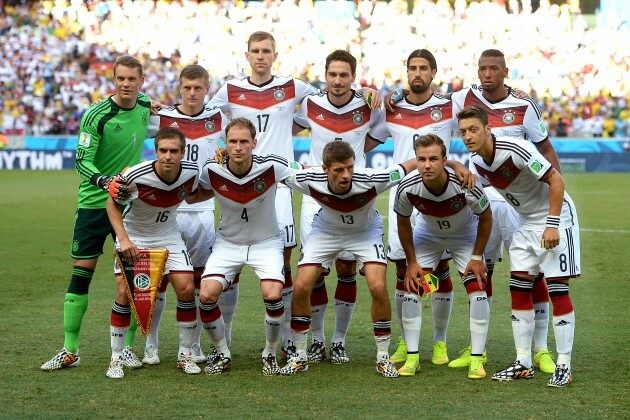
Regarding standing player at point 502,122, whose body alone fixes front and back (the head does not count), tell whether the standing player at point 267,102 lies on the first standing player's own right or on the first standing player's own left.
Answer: on the first standing player's own right

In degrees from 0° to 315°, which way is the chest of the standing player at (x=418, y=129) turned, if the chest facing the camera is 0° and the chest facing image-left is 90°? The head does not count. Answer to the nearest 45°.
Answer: approximately 0°

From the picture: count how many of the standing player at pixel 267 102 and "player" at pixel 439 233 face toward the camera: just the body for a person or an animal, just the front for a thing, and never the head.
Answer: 2

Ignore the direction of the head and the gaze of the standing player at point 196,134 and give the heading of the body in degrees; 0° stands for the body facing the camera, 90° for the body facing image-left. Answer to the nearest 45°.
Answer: approximately 0°

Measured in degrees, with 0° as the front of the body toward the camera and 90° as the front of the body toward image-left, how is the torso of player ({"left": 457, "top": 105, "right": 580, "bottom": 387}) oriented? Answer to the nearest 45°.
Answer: approximately 45°

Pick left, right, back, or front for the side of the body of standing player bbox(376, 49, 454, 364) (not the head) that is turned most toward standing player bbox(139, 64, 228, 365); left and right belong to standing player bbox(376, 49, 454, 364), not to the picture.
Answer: right

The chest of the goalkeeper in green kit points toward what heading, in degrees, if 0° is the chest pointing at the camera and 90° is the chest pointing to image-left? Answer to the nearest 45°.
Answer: approximately 315°
